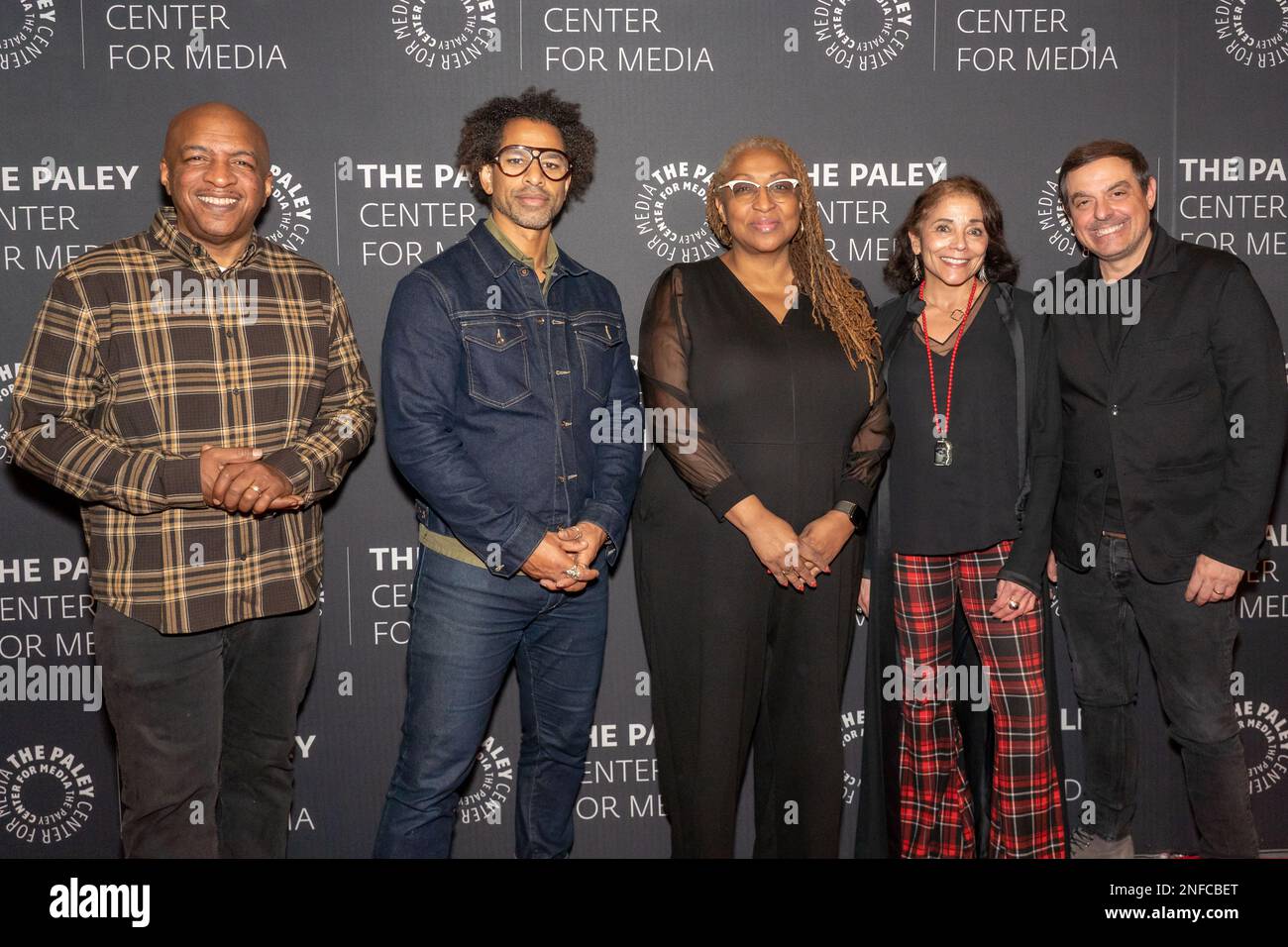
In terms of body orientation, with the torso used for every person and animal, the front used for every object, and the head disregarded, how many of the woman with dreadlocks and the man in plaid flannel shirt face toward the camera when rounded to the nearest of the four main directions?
2

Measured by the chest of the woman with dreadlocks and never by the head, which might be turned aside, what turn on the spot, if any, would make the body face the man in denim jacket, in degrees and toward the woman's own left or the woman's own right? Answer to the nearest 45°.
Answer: approximately 90° to the woman's own right

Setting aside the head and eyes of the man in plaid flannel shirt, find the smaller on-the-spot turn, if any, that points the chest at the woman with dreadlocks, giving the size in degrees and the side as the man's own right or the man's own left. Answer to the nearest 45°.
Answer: approximately 90° to the man's own left

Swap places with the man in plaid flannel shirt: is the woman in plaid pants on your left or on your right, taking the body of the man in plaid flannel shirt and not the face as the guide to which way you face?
on your left

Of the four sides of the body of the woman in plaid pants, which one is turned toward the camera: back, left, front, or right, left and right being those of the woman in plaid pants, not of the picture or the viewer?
front

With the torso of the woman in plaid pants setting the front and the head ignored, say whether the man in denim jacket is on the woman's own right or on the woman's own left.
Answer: on the woman's own right

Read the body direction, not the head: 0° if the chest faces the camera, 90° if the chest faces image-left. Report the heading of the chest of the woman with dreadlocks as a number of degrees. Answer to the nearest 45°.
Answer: approximately 0°

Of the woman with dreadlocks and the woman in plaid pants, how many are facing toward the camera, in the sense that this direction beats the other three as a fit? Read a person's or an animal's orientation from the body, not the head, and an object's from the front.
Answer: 2

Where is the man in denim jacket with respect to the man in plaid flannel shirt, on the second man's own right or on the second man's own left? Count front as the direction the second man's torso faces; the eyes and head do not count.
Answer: on the second man's own left

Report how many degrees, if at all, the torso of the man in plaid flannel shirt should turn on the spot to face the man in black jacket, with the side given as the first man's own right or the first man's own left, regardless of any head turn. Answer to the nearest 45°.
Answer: approximately 90° to the first man's own left
